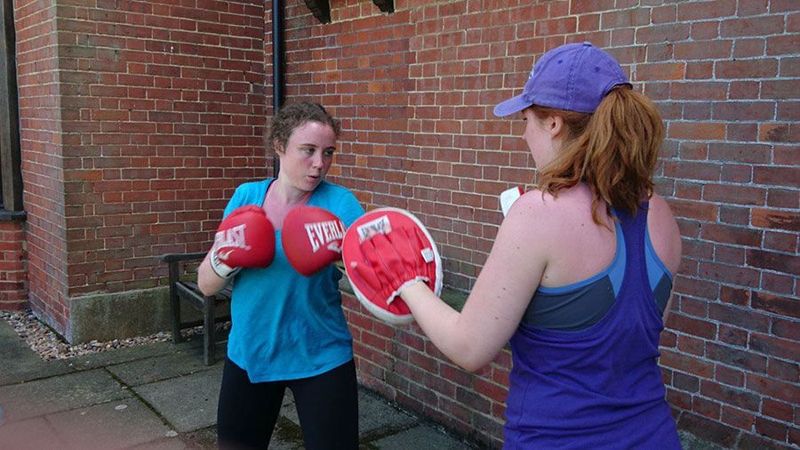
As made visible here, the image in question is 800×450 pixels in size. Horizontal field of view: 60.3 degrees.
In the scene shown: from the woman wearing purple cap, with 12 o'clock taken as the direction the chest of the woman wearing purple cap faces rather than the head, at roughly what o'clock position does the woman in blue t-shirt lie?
The woman in blue t-shirt is roughly at 12 o'clock from the woman wearing purple cap.

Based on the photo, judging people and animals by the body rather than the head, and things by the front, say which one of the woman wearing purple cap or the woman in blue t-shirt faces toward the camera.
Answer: the woman in blue t-shirt

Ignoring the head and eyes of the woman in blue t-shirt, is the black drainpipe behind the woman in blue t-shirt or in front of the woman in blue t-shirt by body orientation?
behind

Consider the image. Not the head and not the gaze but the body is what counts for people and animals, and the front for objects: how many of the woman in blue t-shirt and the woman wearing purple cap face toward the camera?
1

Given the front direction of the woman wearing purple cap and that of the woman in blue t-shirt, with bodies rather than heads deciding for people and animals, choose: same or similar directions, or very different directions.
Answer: very different directions

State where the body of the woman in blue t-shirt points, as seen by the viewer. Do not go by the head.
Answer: toward the camera

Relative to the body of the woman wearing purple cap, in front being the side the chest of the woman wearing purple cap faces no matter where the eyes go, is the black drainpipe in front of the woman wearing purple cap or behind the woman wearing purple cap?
in front

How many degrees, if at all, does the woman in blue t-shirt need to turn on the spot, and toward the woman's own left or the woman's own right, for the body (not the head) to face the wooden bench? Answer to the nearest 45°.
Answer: approximately 180°

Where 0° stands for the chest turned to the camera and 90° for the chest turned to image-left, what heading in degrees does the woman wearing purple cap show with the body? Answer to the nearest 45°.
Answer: approximately 135°

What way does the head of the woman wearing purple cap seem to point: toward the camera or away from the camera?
away from the camera

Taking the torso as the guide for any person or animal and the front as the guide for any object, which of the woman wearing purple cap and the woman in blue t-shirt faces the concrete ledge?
the woman wearing purple cap

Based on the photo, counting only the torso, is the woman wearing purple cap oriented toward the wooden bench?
yes
